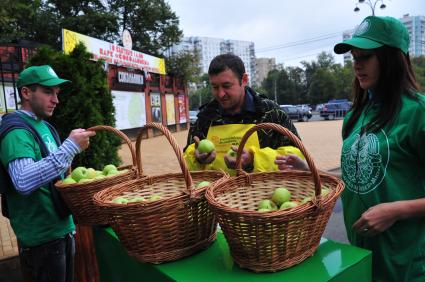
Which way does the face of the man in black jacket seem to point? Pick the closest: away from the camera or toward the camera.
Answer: toward the camera

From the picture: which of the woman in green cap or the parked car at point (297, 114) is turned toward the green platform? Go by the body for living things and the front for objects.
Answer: the woman in green cap

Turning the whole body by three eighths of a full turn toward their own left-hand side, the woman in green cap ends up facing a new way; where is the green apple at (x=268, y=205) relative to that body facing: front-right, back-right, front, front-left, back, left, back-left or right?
back-right

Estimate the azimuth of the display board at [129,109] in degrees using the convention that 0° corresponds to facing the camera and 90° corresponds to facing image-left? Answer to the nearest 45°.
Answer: approximately 315°

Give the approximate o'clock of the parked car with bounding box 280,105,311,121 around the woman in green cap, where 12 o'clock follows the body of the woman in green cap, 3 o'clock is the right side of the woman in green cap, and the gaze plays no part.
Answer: The parked car is roughly at 4 o'clock from the woman in green cap.
